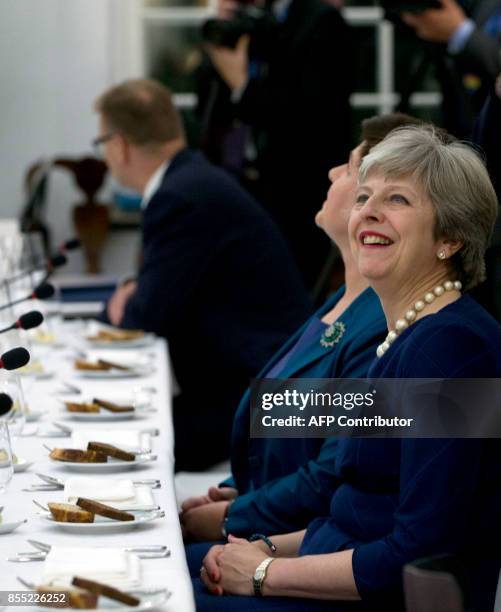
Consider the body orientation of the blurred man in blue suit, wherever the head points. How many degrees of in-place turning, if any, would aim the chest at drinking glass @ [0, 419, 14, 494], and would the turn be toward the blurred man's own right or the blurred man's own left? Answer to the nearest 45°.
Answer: approximately 90° to the blurred man's own left

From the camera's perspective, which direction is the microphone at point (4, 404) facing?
to the viewer's right

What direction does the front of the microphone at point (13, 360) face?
to the viewer's right

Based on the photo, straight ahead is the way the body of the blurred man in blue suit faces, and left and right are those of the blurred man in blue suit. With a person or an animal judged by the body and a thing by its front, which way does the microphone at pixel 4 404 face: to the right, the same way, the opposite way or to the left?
the opposite way

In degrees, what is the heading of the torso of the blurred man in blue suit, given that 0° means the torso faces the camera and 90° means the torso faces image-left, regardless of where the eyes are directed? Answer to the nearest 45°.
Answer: approximately 90°

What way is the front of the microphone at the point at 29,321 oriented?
to the viewer's right

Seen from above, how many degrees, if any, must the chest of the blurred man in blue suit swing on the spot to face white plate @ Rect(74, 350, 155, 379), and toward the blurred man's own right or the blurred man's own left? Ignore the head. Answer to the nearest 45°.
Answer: approximately 45° to the blurred man's own left
